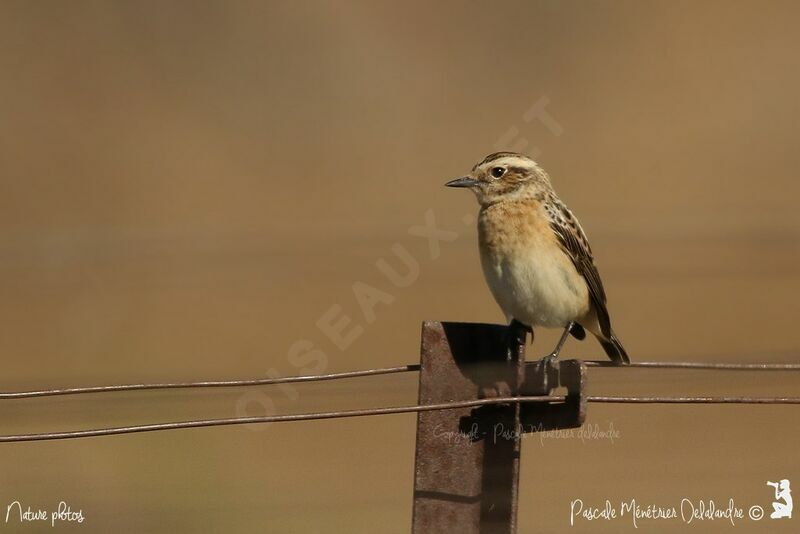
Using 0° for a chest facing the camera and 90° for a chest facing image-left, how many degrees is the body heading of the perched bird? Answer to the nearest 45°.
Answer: approximately 45°

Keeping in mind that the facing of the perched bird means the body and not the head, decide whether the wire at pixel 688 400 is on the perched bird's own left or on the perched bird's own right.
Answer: on the perched bird's own left

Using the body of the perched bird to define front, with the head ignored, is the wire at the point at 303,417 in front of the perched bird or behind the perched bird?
in front
